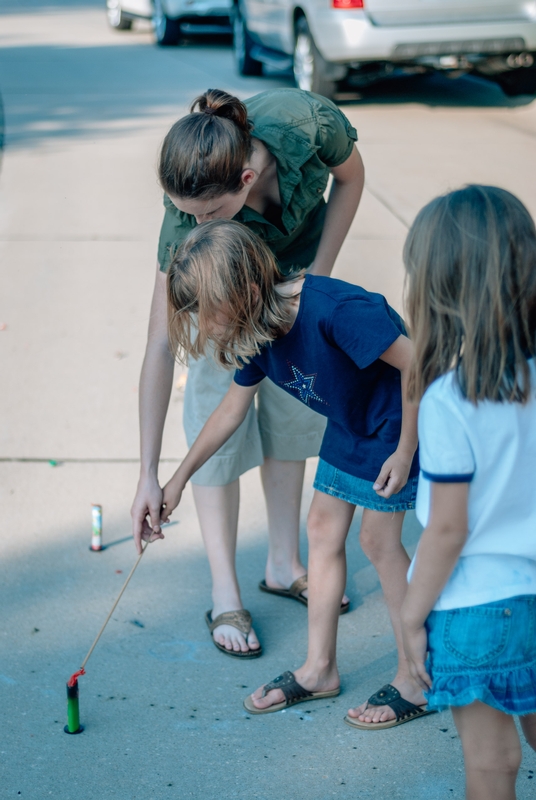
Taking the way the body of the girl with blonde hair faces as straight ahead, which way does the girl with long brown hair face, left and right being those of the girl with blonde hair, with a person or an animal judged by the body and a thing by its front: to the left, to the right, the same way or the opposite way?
to the right

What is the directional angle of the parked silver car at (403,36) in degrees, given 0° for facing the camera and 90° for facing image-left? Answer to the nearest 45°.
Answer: approximately 135°

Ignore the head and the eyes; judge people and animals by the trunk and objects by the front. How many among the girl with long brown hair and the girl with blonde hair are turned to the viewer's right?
0

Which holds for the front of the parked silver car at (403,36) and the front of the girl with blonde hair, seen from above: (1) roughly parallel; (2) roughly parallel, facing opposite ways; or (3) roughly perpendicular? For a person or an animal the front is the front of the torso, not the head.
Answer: roughly perpendicular

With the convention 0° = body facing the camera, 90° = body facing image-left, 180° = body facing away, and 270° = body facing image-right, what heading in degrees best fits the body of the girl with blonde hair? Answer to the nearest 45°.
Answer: approximately 45°

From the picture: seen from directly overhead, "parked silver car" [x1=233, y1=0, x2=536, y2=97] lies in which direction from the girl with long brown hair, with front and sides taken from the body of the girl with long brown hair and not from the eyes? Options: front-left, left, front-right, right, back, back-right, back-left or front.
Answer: front-right

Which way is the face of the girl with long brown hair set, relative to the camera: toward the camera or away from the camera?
away from the camera

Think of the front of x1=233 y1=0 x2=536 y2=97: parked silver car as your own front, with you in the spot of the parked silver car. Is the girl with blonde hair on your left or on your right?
on your left

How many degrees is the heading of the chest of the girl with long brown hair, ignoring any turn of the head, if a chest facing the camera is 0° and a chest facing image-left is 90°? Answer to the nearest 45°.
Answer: approximately 135°

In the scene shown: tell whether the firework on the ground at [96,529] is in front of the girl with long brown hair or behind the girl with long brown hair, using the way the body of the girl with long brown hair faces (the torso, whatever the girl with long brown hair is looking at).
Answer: in front

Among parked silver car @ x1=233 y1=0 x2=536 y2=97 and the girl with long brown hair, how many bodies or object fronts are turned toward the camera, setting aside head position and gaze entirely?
0

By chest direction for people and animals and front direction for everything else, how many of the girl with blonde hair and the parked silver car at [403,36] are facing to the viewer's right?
0
